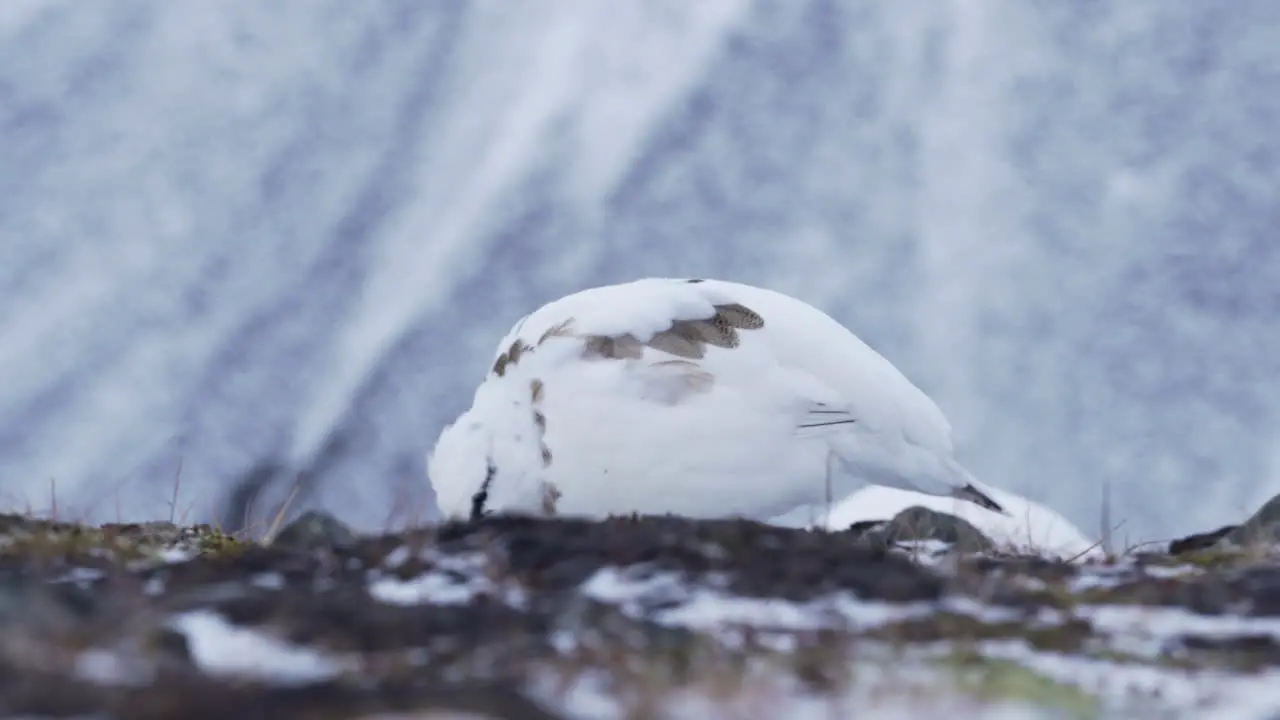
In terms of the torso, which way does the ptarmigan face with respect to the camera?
to the viewer's left

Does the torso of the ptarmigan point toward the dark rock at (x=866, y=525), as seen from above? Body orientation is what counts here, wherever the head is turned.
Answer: no

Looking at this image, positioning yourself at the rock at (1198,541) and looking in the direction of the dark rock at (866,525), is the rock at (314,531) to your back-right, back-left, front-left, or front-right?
front-left

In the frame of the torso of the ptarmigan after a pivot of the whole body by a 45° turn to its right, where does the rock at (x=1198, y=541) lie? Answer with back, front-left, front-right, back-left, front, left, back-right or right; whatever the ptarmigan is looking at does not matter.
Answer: back-right

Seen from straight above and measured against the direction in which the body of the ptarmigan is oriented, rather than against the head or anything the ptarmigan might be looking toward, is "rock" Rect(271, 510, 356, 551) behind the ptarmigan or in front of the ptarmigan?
in front

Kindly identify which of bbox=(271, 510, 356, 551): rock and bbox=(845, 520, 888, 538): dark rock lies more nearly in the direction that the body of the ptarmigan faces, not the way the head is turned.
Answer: the rock

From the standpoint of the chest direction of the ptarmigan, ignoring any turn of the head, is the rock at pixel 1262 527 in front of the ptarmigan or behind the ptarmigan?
behind
